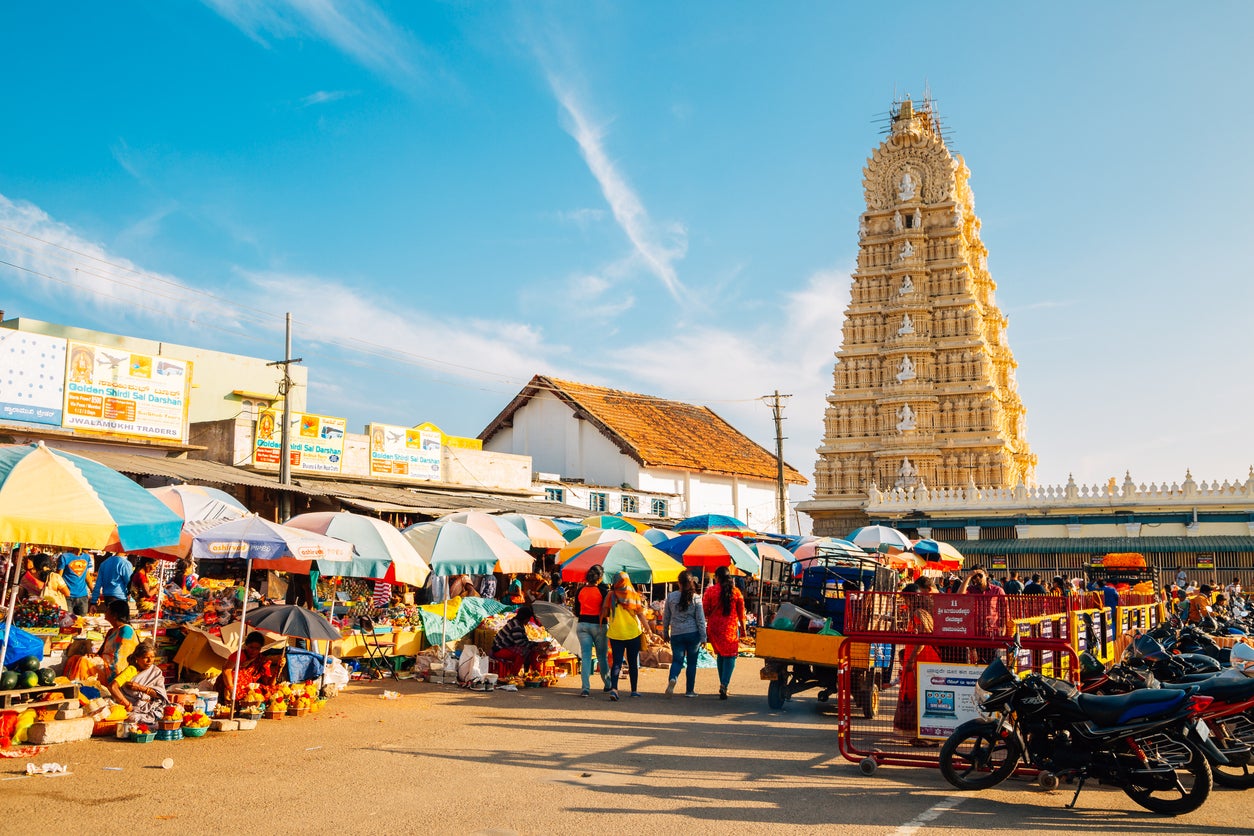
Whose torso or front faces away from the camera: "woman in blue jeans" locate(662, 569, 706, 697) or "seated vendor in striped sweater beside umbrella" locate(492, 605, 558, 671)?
the woman in blue jeans

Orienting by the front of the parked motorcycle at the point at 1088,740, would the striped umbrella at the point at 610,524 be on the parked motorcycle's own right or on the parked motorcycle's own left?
on the parked motorcycle's own right

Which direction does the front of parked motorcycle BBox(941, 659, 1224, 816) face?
to the viewer's left

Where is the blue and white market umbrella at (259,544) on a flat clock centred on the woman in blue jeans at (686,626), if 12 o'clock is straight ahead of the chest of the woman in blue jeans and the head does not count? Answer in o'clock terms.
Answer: The blue and white market umbrella is roughly at 8 o'clock from the woman in blue jeans.

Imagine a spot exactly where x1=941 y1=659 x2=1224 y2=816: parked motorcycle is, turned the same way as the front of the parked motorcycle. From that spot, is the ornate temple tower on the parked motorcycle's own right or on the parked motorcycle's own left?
on the parked motorcycle's own right

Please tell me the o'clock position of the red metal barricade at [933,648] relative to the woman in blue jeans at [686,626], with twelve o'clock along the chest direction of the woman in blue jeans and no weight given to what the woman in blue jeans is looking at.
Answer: The red metal barricade is roughly at 5 o'clock from the woman in blue jeans.

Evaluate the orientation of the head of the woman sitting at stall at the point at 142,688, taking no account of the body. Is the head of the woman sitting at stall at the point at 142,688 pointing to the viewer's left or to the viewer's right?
to the viewer's right

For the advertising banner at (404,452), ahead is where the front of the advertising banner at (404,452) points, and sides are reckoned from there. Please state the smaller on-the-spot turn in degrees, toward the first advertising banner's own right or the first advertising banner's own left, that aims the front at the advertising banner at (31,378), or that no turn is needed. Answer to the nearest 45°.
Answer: approximately 90° to the first advertising banner's own right

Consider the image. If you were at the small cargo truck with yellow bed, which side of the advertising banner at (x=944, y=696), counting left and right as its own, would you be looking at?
back

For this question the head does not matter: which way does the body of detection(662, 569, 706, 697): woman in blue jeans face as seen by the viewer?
away from the camera

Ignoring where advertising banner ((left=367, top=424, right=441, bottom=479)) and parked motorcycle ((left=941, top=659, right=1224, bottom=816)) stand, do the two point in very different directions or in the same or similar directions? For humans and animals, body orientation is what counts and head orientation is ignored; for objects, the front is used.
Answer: very different directions

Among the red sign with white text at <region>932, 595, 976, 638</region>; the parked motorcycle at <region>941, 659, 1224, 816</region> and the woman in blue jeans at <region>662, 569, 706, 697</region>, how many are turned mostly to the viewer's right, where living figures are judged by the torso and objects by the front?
0

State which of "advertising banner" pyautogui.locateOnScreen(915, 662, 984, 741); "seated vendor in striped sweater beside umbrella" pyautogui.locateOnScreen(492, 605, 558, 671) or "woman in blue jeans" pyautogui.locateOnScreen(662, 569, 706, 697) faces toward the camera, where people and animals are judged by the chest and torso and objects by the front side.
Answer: the advertising banner

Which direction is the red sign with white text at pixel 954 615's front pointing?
toward the camera
